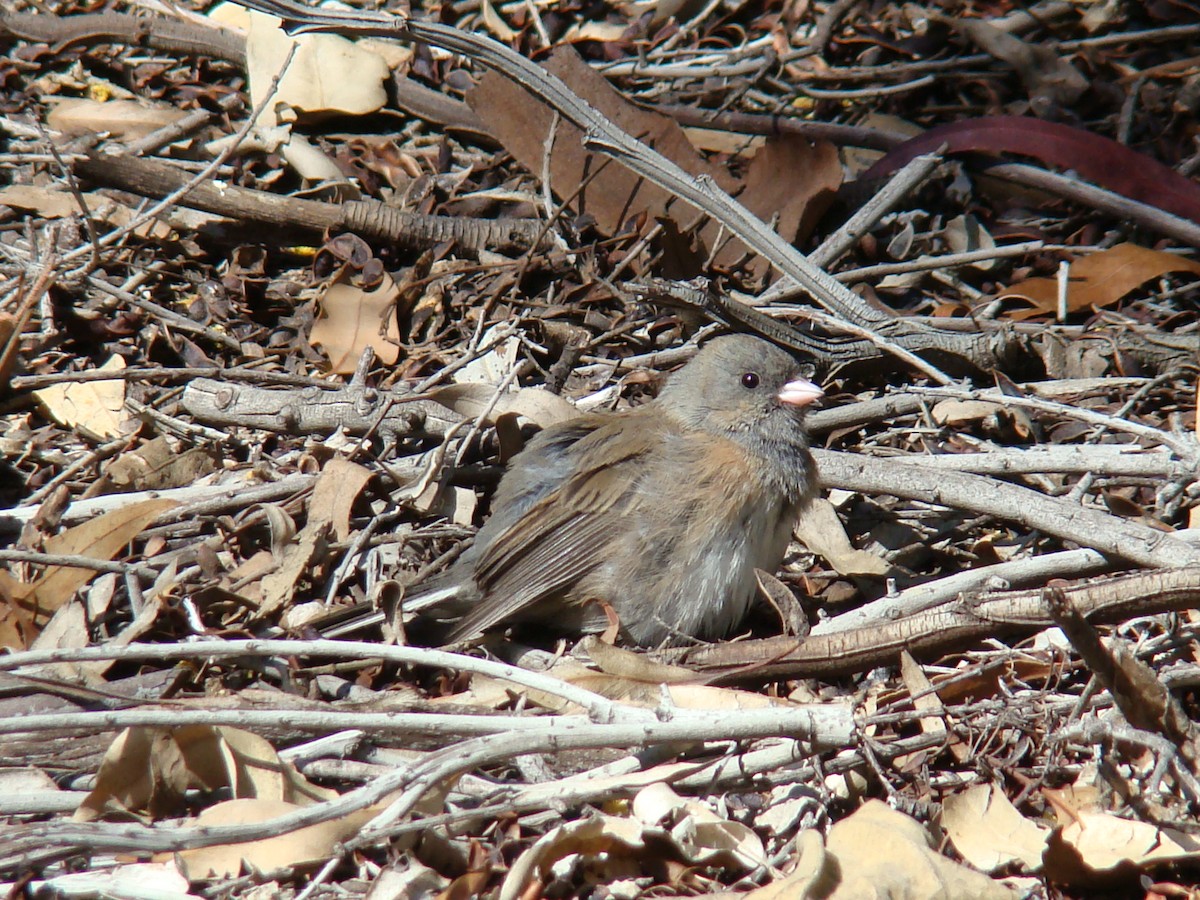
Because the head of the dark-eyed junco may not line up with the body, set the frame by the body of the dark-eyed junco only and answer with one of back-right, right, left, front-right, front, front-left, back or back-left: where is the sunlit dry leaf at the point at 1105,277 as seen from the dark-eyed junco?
front-left

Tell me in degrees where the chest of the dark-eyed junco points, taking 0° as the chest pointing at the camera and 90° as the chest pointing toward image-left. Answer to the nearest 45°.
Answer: approximately 270°

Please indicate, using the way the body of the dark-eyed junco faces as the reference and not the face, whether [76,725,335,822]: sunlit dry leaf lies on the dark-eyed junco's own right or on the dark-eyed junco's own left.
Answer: on the dark-eyed junco's own right

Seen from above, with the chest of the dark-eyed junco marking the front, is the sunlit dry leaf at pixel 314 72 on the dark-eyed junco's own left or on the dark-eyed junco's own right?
on the dark-eyed junco's own left

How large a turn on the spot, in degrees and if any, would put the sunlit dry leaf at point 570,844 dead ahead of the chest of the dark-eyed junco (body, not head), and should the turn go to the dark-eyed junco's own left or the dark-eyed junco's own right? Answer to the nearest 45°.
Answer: approximately 90° to the dark-eyed junco's own right

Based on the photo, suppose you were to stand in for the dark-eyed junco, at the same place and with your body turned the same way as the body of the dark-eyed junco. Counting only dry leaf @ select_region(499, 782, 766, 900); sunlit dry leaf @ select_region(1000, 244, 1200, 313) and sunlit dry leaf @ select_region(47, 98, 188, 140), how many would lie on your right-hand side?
1

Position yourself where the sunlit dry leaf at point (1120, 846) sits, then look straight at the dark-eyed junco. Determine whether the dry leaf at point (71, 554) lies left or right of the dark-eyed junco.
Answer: left

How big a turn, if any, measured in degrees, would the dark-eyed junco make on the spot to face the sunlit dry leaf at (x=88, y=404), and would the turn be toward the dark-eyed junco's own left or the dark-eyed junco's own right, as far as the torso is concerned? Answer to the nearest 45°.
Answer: approximately 180°

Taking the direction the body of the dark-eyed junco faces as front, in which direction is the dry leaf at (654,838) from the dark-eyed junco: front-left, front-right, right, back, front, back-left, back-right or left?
right

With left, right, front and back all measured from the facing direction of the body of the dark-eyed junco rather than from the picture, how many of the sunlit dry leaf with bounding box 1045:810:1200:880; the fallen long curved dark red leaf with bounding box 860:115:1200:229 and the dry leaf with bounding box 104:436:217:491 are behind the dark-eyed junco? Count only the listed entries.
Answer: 1

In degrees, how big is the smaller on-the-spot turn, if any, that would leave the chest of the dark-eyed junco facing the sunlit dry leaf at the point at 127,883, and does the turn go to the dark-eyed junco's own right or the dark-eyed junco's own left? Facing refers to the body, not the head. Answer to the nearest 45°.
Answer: approximately 135° to the dark-eyed junco's own right

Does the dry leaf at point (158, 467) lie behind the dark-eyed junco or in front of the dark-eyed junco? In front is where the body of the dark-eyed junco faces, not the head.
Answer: behind

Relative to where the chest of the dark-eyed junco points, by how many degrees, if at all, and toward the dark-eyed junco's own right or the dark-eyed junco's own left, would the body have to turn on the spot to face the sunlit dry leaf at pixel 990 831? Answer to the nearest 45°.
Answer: approximately 45° to the dark-eyed junco's own right

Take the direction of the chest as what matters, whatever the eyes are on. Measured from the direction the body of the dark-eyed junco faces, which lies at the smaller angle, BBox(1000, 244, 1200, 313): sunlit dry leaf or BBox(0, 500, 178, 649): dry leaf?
the sunlit dry leaf
